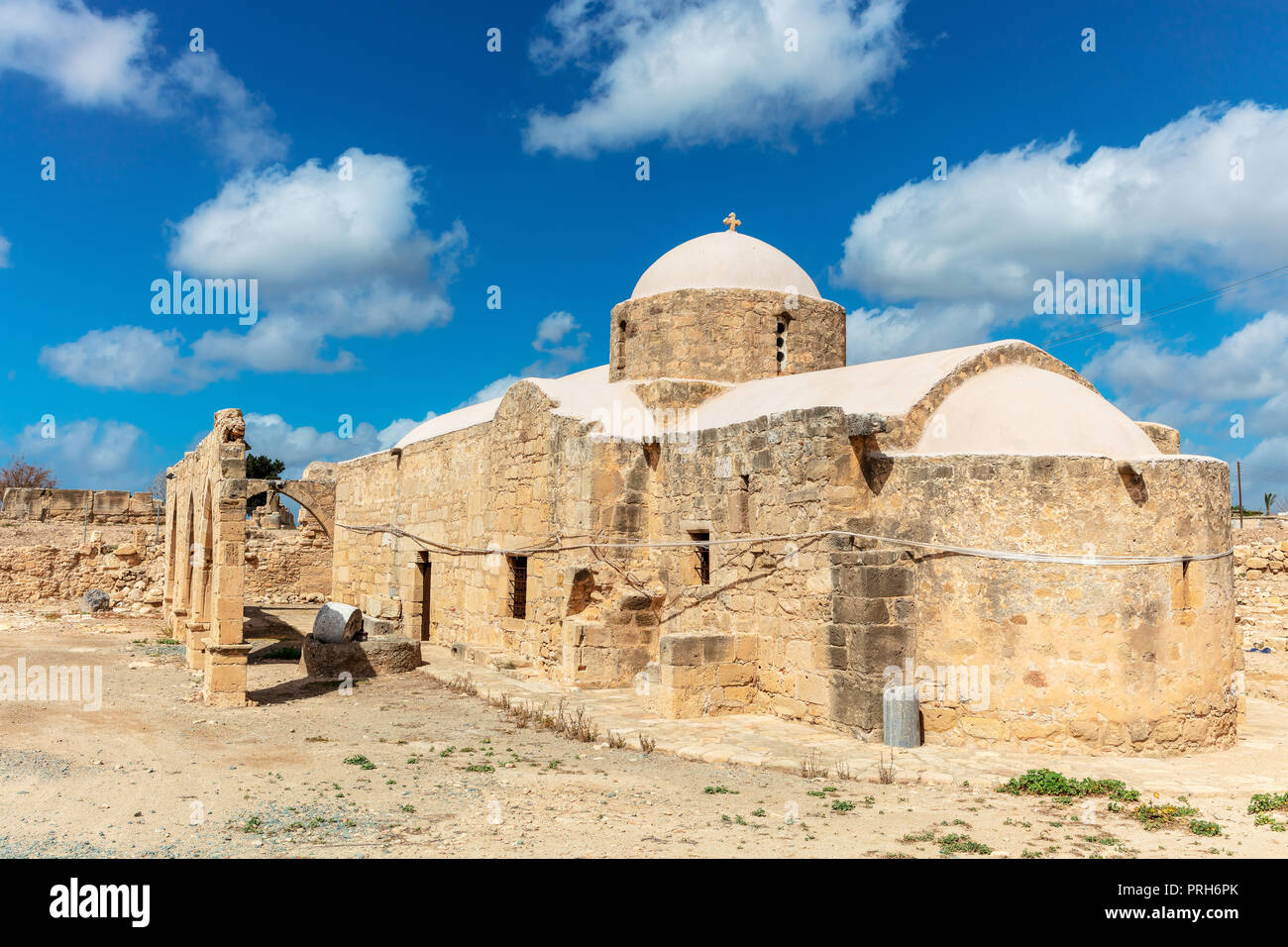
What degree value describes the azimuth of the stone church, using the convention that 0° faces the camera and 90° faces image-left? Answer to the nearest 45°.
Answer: approximately 135°

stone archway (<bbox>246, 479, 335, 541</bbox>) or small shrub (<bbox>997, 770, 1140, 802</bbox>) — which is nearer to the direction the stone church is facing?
the stone archway

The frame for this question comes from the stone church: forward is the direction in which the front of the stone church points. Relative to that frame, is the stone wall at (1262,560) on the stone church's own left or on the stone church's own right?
on the stone church's own right

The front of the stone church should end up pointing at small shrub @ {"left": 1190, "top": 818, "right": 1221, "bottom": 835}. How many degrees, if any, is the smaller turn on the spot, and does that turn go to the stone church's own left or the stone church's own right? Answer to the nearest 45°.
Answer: approximately 180°

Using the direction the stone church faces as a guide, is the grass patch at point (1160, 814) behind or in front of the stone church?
behind

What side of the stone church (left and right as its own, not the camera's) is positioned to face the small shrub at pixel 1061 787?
back

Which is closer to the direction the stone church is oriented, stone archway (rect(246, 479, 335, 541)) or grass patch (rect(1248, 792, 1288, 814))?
the stone archway
